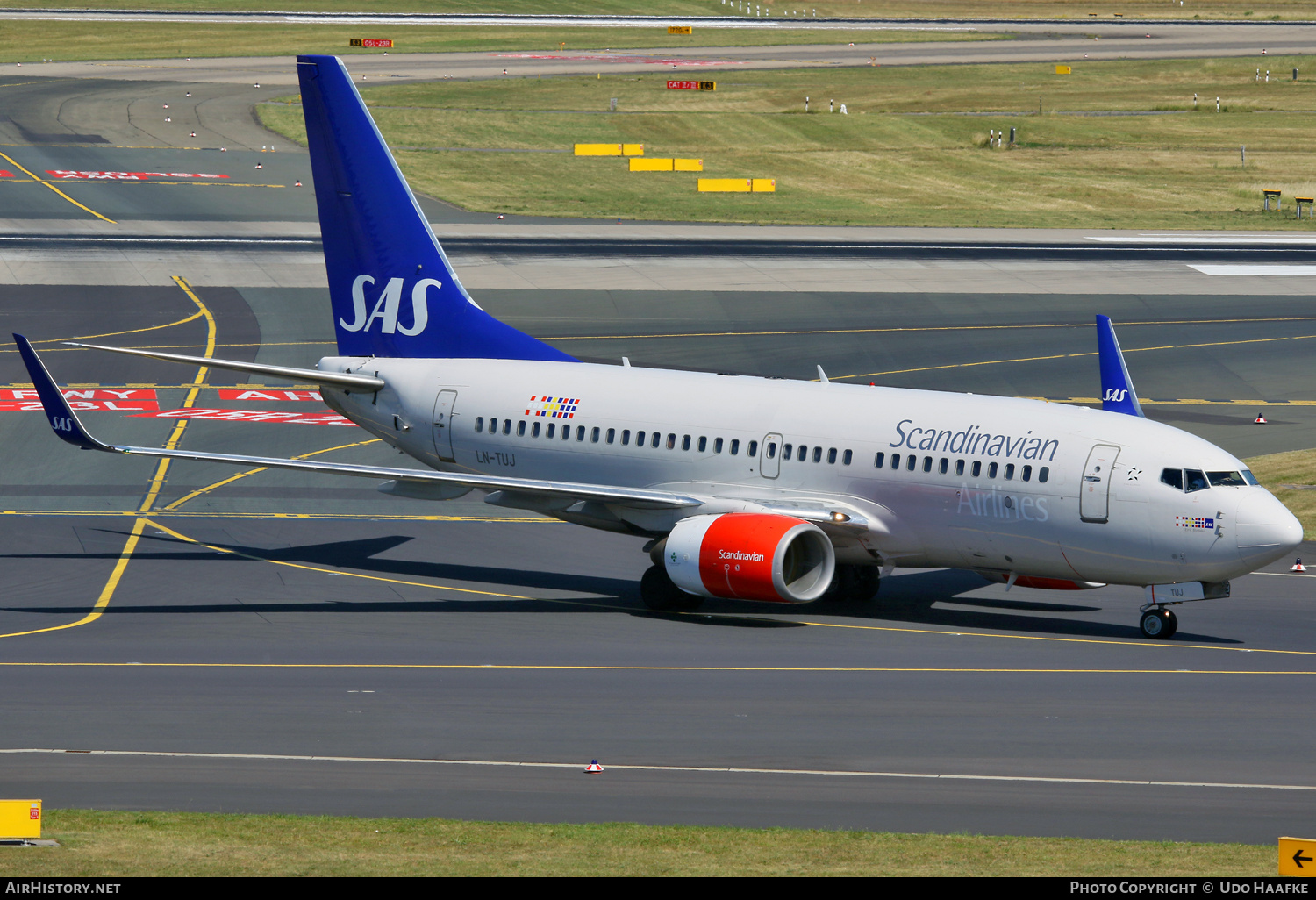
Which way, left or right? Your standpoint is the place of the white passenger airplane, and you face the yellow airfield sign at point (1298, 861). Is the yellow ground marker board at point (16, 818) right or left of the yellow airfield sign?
right

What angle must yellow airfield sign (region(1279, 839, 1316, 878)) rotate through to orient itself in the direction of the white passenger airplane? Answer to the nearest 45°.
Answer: approximately 135° to its right

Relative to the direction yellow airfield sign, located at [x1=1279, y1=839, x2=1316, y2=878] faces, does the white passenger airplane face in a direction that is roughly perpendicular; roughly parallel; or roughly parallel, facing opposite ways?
roughly perpendicular

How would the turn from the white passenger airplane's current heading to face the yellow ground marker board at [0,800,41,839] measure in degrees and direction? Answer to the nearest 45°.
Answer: approximately 90° to its right

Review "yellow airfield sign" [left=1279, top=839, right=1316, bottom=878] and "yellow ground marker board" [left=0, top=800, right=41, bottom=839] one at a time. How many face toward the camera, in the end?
2

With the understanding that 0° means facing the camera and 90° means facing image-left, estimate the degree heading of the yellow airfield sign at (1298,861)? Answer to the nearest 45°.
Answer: approximately 0°

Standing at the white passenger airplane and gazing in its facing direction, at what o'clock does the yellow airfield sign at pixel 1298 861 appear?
The yellow airfield sign is roughly at 1 o'clock from the white passenger airplane.

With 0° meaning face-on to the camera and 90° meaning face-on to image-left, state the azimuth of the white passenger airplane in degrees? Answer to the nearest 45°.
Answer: approximately 315°

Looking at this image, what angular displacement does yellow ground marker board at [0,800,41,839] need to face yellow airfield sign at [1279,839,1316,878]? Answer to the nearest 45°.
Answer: approximately 45° to its left

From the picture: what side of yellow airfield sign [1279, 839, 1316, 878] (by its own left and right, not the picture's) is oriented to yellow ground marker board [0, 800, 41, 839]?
right

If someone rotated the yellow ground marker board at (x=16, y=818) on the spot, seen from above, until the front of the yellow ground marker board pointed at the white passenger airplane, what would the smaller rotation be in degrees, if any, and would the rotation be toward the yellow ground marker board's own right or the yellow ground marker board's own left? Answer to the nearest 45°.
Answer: approximately 135° to the yellow ground marker board's own left
